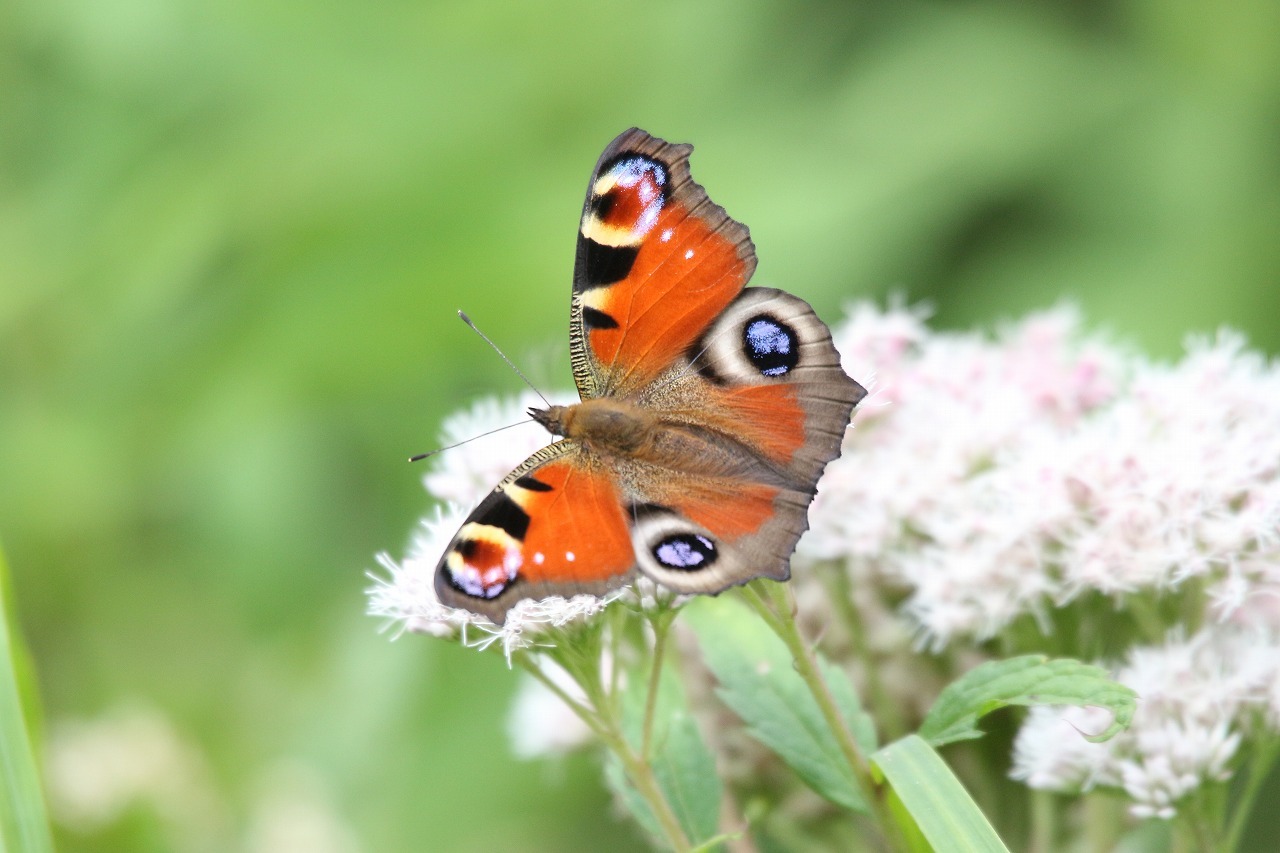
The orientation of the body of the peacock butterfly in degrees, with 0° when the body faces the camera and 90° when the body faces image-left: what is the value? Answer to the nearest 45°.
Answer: approximately 90°
